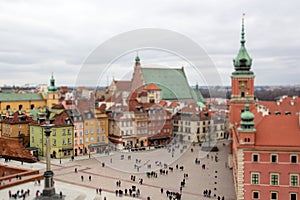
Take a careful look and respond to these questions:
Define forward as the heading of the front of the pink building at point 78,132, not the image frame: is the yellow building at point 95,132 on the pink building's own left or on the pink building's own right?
on the pink building's own left

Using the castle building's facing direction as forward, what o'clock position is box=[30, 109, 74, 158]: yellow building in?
The yellow building is roughly at 1 o'clock from the castle building.

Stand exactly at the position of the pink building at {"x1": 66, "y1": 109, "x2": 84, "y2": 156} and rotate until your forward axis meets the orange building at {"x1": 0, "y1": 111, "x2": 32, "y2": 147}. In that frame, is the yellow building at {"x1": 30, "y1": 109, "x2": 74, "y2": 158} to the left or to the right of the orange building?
left

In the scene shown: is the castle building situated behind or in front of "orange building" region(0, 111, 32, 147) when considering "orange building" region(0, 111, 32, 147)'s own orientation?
in front

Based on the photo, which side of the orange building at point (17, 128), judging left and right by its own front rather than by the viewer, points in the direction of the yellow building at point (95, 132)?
left

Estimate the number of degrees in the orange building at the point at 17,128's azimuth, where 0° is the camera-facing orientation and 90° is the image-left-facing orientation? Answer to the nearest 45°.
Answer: approximately 0°

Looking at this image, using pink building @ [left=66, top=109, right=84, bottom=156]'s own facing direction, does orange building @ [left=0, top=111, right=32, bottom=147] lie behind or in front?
behind

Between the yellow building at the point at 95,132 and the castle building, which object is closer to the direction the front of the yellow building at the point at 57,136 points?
the castle building

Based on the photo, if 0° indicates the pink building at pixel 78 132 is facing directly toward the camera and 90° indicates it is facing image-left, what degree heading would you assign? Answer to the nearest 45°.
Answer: approximately 315°

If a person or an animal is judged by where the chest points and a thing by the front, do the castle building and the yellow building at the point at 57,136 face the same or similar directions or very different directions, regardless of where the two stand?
very different directions

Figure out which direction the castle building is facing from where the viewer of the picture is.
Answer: facing to the left of the viewer

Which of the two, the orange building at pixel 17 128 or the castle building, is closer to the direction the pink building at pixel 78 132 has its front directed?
the castle building
